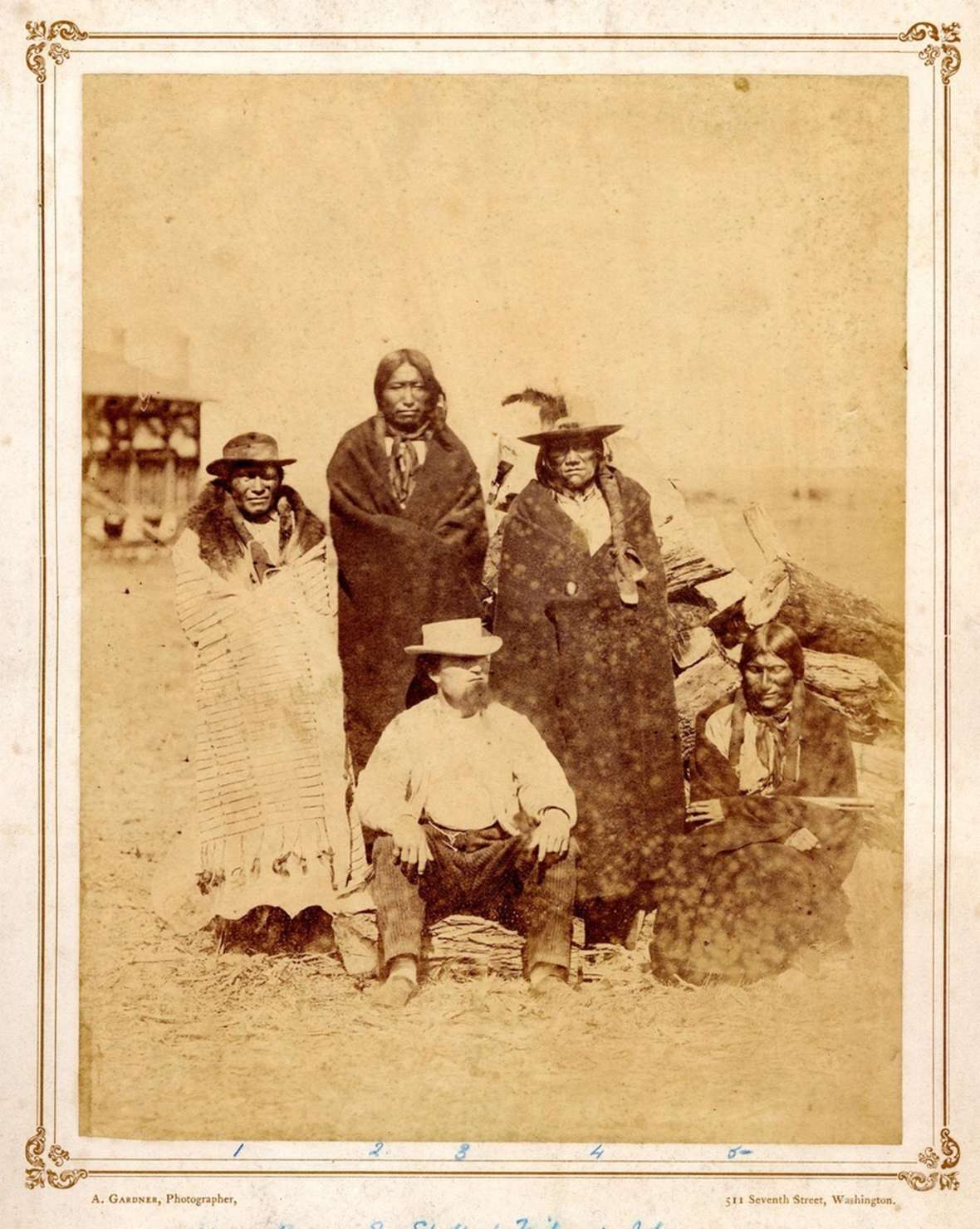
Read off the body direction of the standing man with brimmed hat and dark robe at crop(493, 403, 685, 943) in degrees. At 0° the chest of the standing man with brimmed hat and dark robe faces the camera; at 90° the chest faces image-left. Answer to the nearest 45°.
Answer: approximately 0°

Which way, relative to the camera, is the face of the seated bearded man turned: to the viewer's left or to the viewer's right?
to the viewer's right

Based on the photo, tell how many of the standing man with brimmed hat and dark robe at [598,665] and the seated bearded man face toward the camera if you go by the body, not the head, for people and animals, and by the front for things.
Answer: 2
